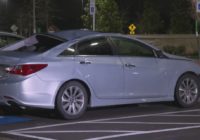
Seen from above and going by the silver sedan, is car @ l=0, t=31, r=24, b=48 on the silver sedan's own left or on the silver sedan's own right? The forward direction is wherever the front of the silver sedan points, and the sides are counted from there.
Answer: on the silver sedan's own left

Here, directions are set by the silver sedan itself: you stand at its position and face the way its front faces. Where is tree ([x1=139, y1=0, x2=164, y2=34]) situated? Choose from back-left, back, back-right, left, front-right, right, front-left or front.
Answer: front-left

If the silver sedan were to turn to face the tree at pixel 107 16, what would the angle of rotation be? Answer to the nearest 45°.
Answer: approximately 45° to its left

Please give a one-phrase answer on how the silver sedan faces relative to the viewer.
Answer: facing away from the viewer and to the right of the viewer

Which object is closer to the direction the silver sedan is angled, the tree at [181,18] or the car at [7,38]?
the tree

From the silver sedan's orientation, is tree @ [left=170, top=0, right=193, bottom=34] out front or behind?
out front

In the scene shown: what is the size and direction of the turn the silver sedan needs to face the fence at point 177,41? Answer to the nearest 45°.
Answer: approximately 45° to its left
